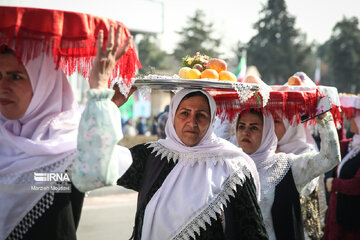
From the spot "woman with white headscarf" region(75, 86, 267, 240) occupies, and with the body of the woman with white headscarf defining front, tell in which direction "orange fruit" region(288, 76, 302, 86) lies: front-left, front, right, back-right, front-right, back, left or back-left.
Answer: back-left

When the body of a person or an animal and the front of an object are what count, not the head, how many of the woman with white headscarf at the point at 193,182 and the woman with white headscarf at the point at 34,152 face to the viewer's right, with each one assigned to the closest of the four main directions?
0

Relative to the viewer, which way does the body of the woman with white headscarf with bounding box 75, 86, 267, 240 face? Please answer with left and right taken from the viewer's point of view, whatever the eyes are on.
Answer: facing the viewer

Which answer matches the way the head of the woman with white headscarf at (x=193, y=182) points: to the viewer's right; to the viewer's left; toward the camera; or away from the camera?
toward the camera

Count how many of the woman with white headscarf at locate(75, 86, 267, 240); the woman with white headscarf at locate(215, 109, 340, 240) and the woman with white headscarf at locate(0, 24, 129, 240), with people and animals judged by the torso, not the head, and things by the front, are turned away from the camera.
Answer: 0

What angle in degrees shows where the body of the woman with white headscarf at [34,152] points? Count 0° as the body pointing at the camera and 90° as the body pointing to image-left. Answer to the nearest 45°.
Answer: approximately 45°

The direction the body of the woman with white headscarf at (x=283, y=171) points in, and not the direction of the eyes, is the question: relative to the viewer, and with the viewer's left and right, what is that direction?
facing the viewer and to the left of the viewer
